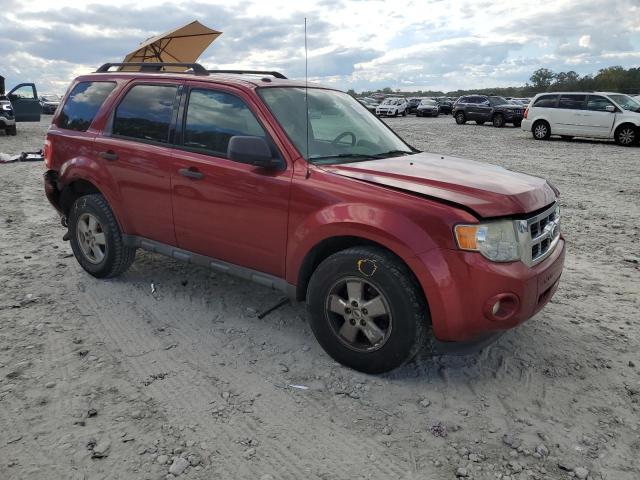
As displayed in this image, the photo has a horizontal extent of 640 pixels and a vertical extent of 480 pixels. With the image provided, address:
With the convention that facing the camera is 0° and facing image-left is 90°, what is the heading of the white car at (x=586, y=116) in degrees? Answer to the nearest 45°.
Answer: approximately 315°

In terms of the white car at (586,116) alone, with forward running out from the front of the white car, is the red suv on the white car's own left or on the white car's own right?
on the white car's own right

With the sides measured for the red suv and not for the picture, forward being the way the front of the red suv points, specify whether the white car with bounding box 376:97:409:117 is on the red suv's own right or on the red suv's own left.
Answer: on the red suv's own left

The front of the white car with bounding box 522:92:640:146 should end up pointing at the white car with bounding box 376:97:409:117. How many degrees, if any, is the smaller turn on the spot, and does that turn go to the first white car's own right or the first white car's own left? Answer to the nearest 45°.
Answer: approximately 180°
